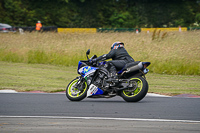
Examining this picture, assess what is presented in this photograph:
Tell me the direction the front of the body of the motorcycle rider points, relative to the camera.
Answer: to the viewer's left
